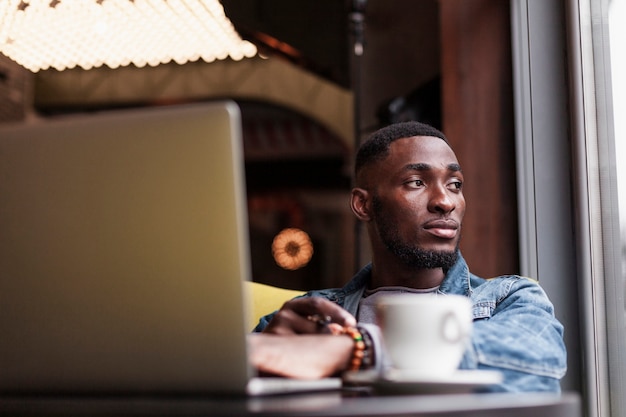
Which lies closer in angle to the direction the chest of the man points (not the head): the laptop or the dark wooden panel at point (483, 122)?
the laptop

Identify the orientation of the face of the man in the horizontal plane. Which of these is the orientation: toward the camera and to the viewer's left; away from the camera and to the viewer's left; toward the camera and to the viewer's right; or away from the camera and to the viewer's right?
toward the camera and to the viewer's right

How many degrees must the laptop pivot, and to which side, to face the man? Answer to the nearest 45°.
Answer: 0° — it already faces them

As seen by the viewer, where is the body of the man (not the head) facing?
toward the camera

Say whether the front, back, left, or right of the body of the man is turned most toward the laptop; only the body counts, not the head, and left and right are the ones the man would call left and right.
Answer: front

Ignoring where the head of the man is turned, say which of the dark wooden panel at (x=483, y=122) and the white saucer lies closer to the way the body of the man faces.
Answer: the white saucer

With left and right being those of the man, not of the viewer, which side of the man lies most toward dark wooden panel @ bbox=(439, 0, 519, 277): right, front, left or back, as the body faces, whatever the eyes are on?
back

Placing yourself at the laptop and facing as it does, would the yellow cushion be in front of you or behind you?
in front

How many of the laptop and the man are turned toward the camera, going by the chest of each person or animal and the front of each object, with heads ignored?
1

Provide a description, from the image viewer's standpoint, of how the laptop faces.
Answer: facing away from the viewer and to the right of the viewer
